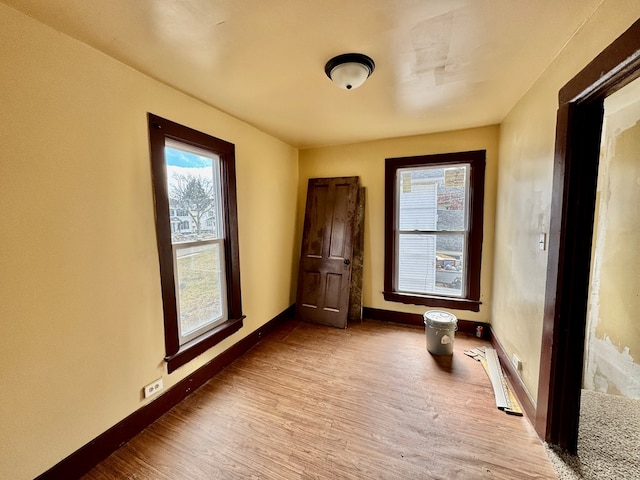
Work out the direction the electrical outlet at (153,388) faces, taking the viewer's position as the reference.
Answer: facing the viewer and to the right of the viewer

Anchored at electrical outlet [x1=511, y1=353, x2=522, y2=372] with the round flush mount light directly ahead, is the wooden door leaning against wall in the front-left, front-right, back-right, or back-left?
front-right

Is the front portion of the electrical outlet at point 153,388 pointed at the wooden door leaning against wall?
no

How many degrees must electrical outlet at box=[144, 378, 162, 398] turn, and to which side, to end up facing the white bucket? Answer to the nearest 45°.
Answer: approximately 45° to its left

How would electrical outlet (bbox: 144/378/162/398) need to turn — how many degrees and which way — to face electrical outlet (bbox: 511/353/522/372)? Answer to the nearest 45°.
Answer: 0° — it already faces it

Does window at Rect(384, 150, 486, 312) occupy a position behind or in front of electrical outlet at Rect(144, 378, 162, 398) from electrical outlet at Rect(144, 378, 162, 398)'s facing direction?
in front
